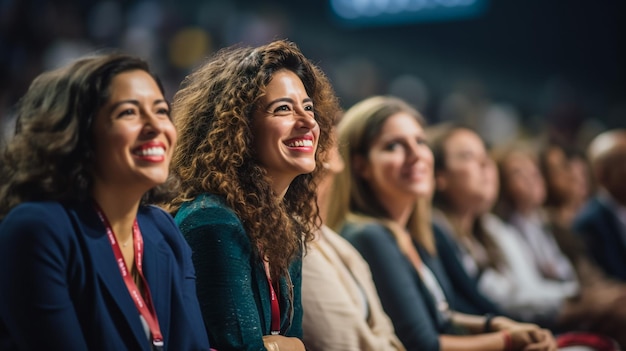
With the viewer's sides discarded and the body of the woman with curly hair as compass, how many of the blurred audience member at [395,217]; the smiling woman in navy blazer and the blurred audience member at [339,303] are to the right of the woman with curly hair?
1

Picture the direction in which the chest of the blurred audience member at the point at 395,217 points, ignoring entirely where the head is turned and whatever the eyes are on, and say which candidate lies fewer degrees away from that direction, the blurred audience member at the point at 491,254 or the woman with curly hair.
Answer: the woman with curly hair

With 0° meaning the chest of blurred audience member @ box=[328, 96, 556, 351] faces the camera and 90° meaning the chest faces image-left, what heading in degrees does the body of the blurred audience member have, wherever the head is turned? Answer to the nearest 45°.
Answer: approximately 315°

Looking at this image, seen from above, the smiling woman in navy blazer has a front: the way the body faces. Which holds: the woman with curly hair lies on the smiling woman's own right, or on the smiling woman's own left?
on the smiling woman's own left

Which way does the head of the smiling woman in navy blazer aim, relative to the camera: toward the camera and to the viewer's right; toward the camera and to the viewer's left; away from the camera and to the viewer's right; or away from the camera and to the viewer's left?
toward the camera and to the viewer's right
